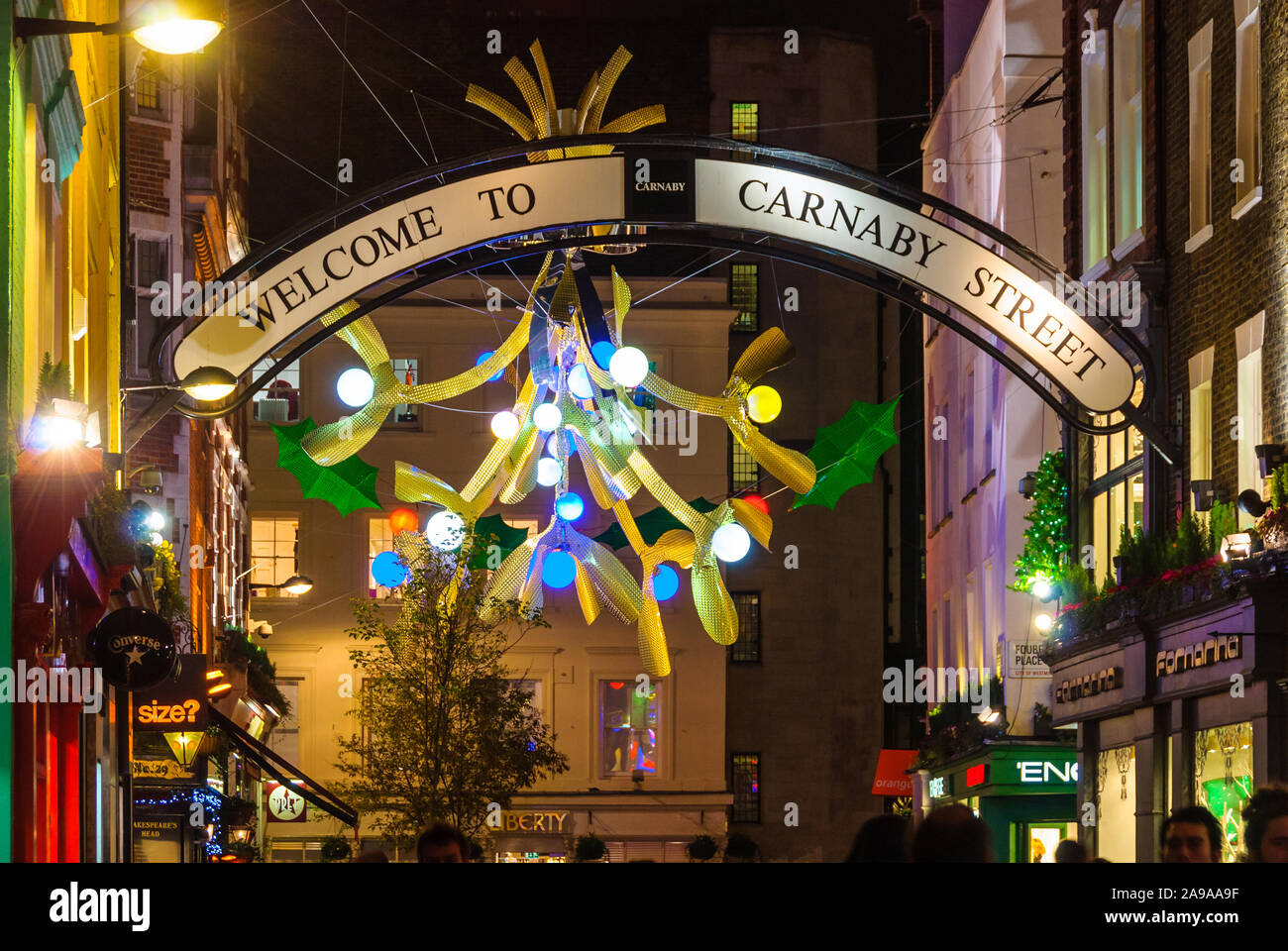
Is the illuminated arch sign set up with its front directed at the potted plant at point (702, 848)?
no

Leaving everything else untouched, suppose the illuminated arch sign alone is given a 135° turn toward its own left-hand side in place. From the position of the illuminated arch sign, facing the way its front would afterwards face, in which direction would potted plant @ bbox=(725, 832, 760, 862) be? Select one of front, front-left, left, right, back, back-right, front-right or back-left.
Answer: front-left

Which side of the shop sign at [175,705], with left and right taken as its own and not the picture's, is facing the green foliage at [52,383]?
front

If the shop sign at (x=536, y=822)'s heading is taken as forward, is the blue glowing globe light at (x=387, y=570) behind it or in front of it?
in front

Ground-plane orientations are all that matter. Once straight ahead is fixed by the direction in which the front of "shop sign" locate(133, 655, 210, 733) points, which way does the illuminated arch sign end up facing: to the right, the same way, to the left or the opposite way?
the same way

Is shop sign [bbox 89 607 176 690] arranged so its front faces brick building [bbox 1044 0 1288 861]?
no

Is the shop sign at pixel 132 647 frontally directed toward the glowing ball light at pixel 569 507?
no

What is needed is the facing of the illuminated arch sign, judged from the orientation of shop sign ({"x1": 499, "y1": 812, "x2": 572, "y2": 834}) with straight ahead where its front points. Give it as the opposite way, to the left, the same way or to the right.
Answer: the same way

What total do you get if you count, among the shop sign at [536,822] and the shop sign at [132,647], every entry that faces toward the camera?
2

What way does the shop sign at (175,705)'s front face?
toward the camera

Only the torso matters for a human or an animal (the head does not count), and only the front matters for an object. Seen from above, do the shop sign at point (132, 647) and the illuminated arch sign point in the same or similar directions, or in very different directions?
same or similar directions

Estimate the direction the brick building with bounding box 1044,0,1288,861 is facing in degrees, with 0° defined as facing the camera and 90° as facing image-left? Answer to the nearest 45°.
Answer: approximately 45°

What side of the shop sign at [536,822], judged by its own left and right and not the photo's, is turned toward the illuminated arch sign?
front

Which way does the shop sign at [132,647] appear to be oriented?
toward the camera

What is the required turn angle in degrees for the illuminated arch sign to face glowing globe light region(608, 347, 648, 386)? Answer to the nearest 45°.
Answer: approximately 180°

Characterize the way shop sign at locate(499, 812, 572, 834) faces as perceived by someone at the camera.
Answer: facing the viewer
